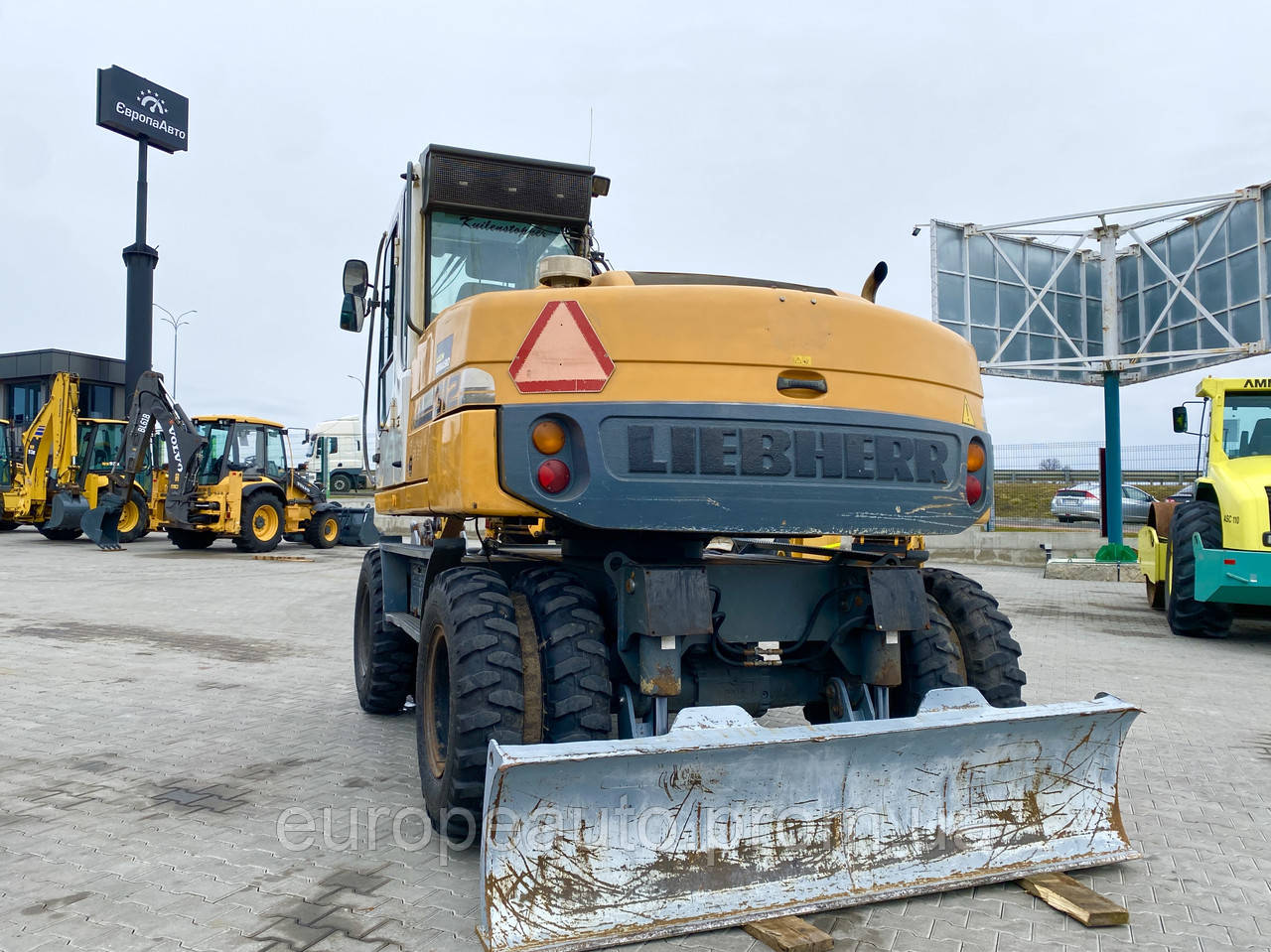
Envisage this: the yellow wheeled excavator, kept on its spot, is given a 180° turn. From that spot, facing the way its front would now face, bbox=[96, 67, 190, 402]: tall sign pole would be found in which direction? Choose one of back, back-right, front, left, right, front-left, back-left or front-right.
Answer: back

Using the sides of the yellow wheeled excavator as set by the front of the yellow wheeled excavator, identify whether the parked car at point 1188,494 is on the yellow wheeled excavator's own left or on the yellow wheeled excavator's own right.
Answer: on the yellow wheeled excavator's own right

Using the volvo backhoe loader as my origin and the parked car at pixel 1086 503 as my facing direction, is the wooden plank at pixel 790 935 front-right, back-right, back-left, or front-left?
front-right

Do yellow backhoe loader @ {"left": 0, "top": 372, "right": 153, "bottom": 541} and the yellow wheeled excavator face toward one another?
no

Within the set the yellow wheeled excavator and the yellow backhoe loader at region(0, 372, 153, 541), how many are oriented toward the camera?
0

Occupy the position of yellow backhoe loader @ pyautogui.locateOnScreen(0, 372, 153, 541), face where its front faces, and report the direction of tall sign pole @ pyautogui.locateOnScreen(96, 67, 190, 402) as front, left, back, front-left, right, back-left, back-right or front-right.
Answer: front-left

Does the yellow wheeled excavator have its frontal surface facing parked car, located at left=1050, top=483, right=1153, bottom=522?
no

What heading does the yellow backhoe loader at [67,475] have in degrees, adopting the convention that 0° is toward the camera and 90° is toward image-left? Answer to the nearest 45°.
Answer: approximately 225°

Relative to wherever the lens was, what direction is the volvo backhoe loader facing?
facing away from the viewer and to the right of the viewer

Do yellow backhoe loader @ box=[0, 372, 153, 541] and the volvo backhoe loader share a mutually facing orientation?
no

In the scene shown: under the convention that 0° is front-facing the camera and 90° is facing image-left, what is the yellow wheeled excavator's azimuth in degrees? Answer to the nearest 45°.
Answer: approximately 135°

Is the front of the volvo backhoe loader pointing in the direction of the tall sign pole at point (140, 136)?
no
